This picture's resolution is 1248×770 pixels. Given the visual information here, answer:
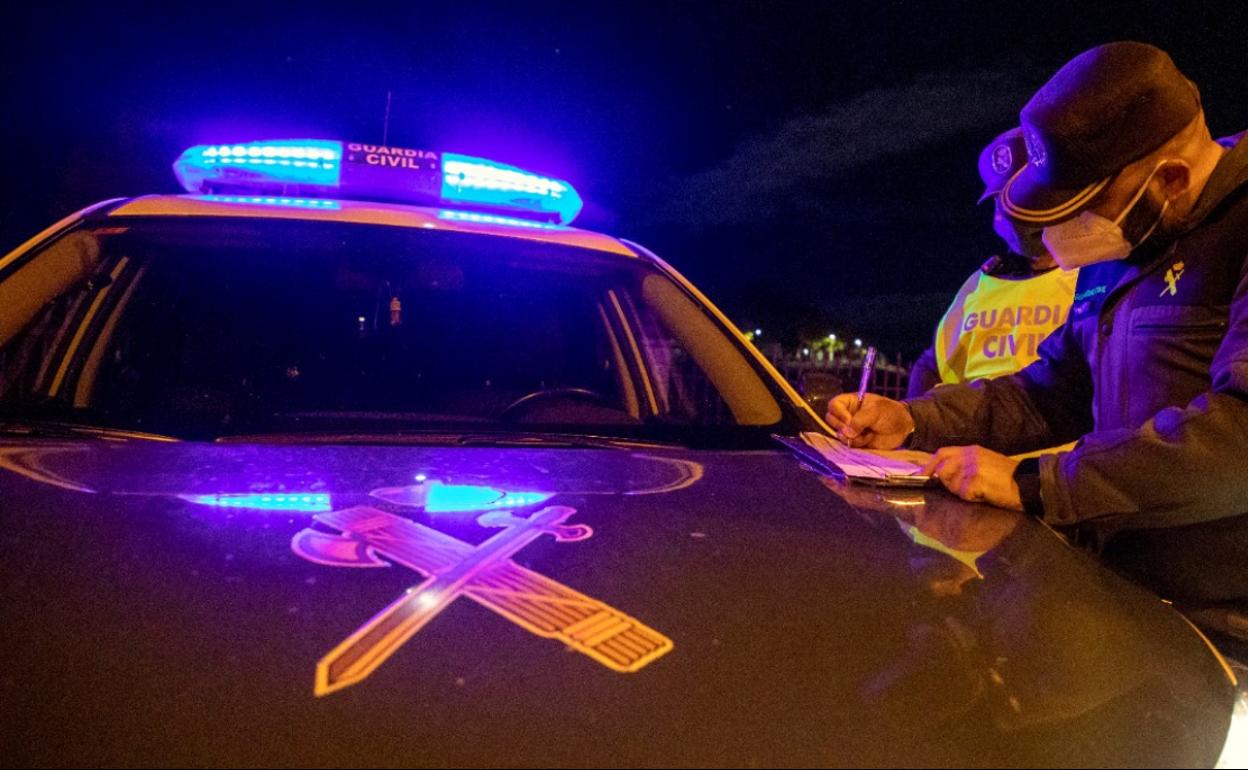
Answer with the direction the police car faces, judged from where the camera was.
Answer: facing the viewer

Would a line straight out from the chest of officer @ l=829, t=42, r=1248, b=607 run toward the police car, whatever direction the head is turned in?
yes

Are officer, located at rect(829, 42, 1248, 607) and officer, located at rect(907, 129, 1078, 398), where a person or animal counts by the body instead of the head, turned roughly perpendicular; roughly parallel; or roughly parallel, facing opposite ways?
roughly parallel

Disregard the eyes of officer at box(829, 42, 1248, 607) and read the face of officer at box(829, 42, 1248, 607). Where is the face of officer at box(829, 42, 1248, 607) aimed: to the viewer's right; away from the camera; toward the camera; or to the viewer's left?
to the viewer's left

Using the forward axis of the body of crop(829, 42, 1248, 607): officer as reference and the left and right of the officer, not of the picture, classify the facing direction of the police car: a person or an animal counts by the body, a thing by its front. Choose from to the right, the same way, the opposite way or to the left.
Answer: to the left

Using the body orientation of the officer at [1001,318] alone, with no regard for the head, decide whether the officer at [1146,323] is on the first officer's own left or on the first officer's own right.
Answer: on the first officer's own left

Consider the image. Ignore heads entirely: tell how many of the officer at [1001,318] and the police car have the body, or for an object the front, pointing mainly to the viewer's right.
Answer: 0

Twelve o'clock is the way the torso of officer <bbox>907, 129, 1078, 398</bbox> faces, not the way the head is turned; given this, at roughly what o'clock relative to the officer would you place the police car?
The police car is roughly at 2 o'clock from the officer.

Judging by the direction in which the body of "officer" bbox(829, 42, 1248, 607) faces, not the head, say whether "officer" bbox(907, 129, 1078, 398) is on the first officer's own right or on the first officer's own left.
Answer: on the first officer's own right

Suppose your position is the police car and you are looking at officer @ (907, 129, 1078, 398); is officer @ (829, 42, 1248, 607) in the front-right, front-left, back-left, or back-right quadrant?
front-right

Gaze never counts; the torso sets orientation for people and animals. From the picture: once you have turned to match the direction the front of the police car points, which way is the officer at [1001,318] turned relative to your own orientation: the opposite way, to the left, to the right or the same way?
to the right

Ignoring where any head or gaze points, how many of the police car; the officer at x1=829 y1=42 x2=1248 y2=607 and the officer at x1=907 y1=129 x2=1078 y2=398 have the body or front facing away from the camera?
0
